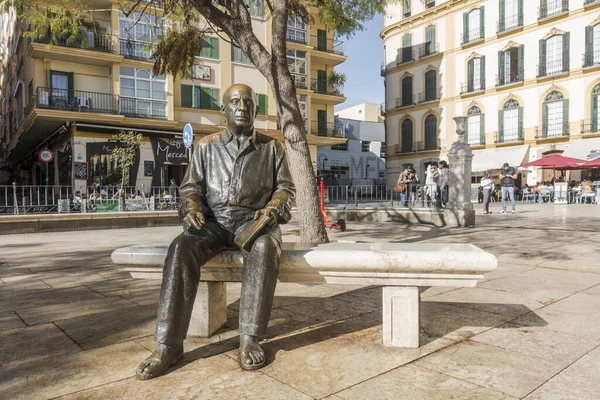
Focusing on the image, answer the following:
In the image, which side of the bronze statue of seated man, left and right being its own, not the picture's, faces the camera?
front

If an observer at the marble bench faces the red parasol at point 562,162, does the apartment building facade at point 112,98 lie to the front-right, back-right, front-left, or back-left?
front-left

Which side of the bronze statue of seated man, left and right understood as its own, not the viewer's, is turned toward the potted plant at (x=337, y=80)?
back

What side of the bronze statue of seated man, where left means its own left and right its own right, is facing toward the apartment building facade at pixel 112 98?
back

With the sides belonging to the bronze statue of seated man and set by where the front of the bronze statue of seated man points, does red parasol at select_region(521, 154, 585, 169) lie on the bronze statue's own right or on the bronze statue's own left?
on the bronze statue's own left
